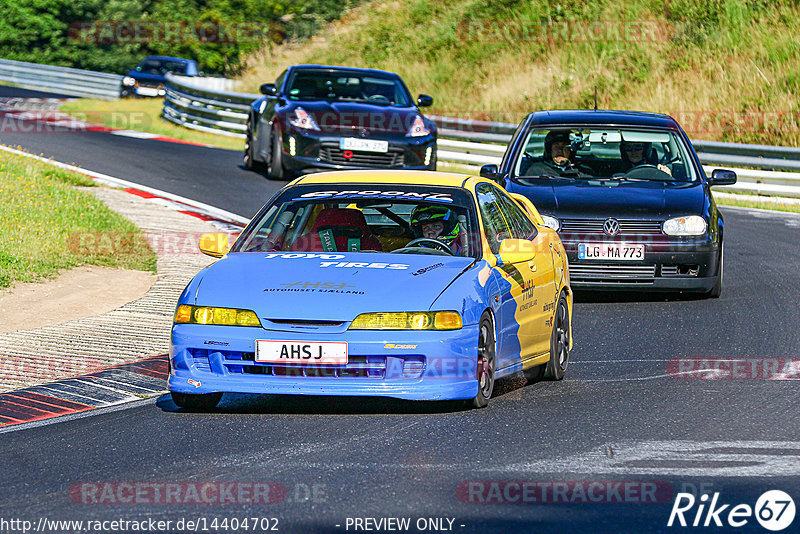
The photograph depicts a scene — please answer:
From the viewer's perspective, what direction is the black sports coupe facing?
toward the camera

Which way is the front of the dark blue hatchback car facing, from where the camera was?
facing the viewer

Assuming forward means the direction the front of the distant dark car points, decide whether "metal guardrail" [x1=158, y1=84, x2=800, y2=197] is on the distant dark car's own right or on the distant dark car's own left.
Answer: on the distant dark car's own left

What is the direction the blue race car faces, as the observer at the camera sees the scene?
facing the viewer and to the left of the viewer

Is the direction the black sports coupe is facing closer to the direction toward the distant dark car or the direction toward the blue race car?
the blue race car

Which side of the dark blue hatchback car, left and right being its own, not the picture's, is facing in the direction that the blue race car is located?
front

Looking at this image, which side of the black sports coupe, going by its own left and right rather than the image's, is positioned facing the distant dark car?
back

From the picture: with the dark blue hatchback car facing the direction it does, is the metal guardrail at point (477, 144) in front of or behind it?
behind

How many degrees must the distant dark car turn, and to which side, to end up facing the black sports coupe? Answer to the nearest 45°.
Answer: approximately 45° to its left

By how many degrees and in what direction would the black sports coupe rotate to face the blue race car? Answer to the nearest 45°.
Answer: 0° — it already faces it

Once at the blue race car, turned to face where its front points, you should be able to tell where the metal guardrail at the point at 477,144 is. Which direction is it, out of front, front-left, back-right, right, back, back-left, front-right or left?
back-right

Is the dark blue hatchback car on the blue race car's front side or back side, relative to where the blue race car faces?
on the back side
